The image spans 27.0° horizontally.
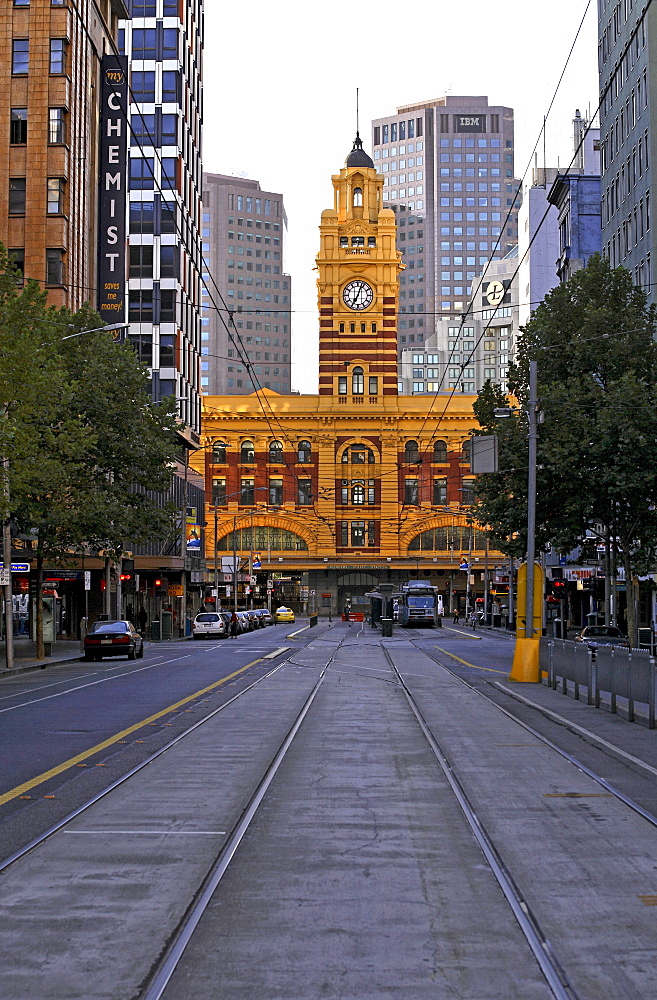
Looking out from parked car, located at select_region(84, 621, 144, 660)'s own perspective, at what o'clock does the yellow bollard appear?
The yellow bollard is roughly at 5 o'clock from the parked car.

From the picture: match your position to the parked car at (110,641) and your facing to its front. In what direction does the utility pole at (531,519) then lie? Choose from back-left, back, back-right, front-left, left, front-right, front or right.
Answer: back-right

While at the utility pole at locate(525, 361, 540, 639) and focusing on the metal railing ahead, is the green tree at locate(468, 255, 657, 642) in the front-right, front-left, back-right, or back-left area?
back-left

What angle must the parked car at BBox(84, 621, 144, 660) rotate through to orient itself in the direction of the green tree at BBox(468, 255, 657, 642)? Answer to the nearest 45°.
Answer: approximately 90° to its right

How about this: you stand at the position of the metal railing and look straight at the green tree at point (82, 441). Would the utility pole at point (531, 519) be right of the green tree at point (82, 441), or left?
right

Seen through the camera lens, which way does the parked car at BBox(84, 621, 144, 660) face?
facing away from the viewer

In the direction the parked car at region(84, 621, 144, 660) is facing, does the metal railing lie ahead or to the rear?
to the rear
